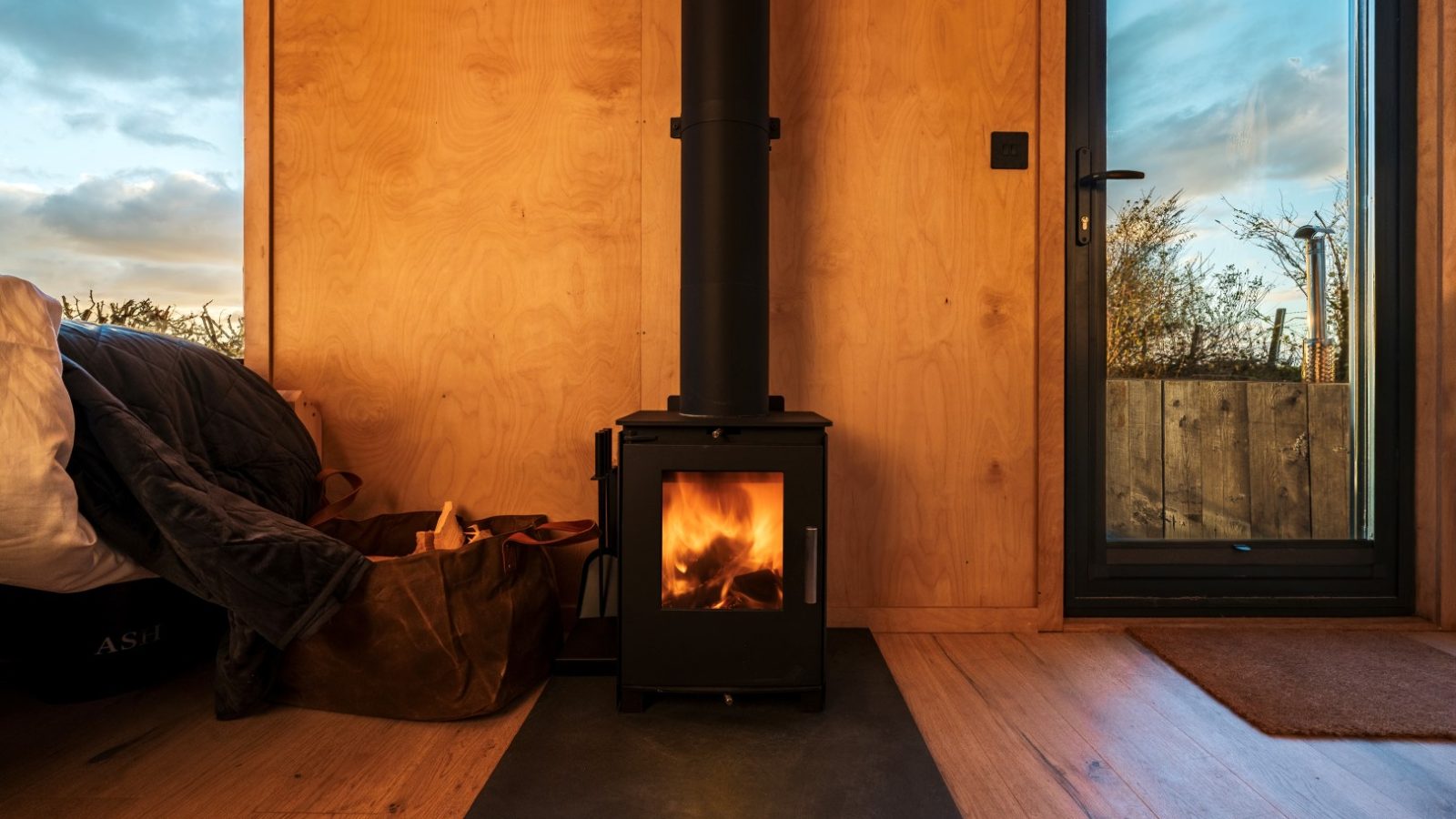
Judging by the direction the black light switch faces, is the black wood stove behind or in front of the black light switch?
in front

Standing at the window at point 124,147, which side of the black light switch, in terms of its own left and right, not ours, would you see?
right

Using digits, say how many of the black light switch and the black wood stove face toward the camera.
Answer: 2

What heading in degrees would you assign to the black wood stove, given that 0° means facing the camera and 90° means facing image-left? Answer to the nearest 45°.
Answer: approximately 0°

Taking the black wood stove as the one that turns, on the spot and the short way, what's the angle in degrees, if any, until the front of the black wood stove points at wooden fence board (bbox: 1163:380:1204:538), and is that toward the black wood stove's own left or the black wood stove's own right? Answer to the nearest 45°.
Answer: approximately 135° to the black wood stove's own left

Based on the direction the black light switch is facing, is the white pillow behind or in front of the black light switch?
in front

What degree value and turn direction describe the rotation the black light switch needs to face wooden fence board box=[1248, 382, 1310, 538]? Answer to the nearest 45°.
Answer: approximately 135° to its left
